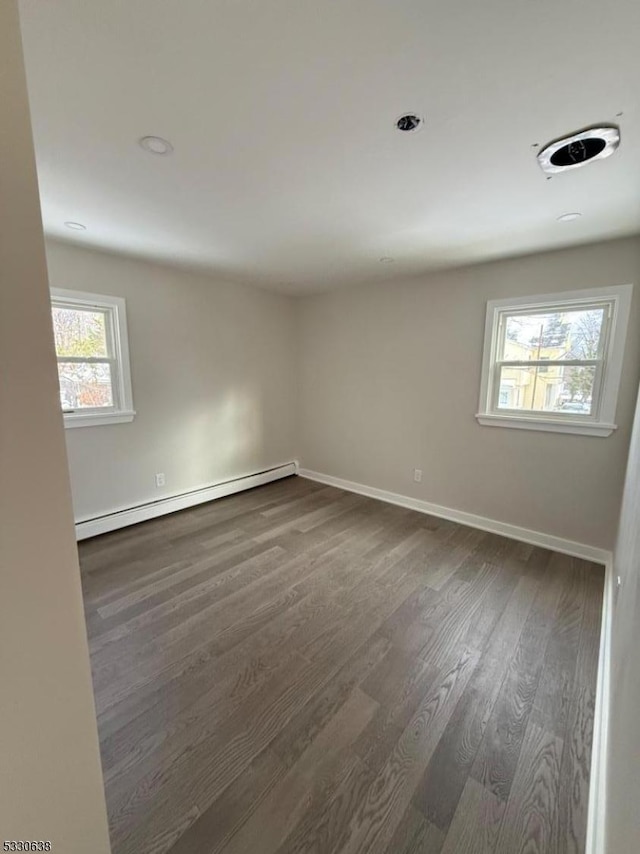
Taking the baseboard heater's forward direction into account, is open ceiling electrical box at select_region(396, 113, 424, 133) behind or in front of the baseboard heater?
in front

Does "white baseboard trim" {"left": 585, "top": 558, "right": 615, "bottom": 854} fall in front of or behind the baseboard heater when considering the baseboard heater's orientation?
in front

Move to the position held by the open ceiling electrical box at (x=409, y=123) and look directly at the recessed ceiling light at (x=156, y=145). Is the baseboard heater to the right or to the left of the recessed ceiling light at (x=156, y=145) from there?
right

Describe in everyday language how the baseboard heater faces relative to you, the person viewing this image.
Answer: facing the viewer and to the right of the viewer

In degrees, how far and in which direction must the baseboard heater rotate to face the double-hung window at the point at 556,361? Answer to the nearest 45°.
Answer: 0° — it already faces it

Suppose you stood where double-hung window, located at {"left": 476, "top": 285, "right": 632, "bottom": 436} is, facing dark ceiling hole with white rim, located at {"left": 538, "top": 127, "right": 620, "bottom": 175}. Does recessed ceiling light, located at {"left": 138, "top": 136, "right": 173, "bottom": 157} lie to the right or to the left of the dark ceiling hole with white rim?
right
